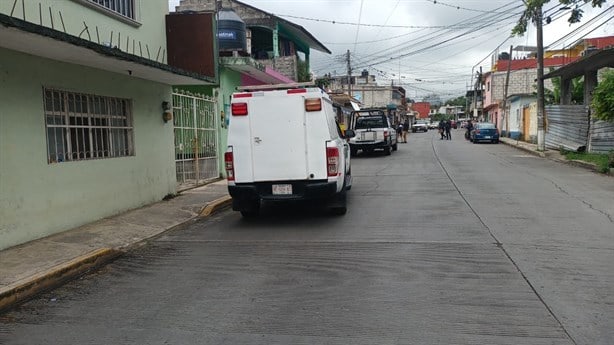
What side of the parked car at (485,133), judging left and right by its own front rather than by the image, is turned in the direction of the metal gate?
back

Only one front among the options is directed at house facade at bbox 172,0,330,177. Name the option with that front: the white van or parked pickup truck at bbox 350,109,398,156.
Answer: the white van

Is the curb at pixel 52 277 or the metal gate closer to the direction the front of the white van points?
the metal gate

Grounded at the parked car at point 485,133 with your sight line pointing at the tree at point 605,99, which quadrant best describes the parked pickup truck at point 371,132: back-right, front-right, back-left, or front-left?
front-right

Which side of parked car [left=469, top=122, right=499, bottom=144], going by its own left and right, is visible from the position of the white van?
back

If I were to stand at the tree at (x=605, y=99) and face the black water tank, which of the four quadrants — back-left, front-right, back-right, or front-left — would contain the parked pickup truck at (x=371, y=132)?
front-right

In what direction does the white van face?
away from the camera

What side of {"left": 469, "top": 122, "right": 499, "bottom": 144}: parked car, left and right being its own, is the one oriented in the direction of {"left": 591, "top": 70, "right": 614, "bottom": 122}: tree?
back

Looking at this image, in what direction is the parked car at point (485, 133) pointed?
away from the camera
